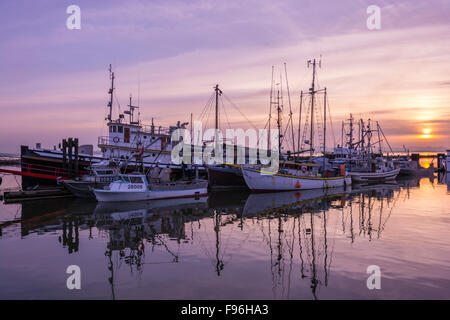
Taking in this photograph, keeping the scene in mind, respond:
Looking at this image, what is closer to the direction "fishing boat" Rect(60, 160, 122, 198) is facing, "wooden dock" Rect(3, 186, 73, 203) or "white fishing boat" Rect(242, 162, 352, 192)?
the wooden dock

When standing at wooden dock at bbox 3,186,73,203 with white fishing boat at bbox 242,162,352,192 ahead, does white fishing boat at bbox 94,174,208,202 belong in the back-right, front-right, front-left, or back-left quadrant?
front-right

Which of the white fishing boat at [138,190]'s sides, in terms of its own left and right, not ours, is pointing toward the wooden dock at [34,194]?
front

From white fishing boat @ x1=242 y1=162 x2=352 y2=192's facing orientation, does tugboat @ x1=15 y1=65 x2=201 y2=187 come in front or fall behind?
in front

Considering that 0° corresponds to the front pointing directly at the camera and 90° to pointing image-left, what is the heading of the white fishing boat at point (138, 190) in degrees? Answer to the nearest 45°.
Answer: approximately 90°

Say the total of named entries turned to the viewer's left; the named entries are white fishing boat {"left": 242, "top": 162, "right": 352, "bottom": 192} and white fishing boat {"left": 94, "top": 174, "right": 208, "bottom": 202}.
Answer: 2

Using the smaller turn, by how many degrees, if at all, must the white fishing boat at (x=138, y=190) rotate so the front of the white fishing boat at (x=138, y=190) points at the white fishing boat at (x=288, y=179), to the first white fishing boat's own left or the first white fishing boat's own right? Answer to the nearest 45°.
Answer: approximately 135° to the first white fishing boat's own right

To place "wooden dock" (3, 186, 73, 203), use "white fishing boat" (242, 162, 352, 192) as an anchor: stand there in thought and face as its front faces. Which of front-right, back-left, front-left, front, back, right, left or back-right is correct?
front-left

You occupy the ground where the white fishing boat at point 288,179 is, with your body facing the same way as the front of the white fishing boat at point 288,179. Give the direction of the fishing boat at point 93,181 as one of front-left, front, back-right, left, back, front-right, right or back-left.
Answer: front-left

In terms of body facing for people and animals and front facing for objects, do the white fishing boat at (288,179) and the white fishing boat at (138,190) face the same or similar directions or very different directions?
same or similar directions

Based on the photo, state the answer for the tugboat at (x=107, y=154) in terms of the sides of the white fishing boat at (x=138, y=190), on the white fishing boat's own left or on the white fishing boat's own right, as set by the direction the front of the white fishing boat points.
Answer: on the white fishing boat's own right

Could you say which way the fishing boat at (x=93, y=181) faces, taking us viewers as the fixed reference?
facing the viewer and to the left of the viewer

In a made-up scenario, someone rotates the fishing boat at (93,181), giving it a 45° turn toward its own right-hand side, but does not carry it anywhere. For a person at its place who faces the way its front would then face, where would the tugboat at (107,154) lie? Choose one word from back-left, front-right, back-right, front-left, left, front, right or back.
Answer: right

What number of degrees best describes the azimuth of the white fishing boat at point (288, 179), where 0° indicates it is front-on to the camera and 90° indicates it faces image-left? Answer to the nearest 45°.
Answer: approximately 90°
